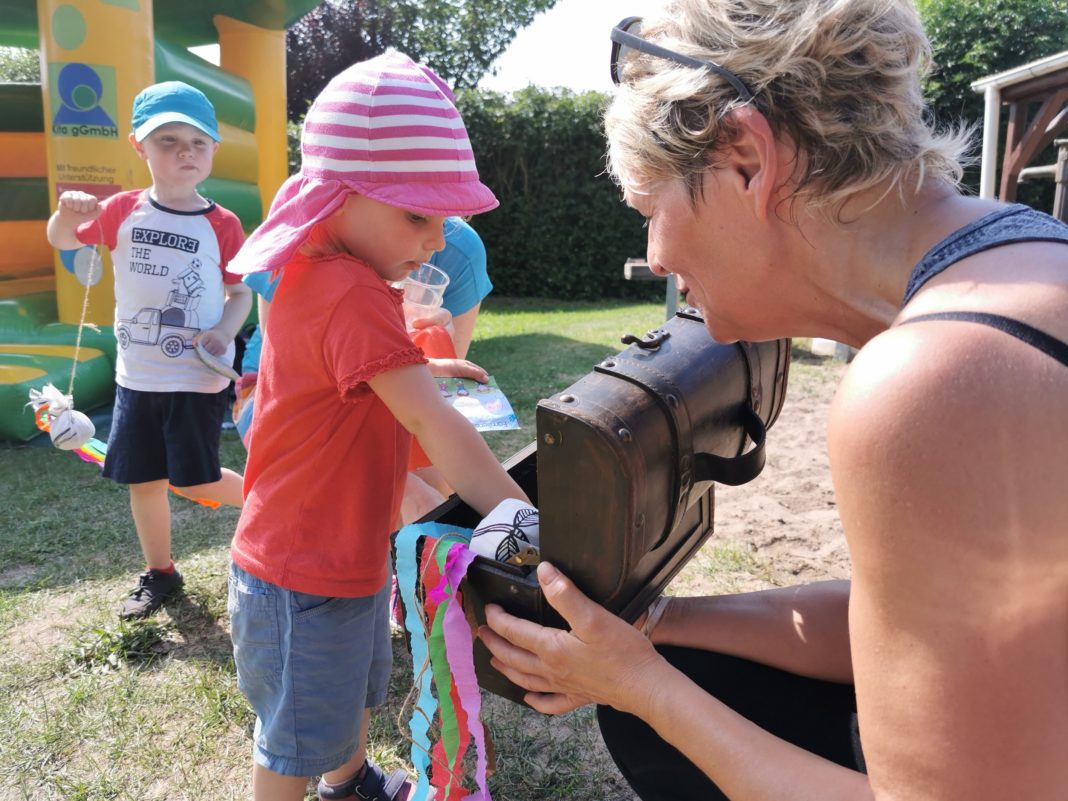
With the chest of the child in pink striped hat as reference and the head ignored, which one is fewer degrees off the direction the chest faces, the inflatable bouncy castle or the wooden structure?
the wooden structure

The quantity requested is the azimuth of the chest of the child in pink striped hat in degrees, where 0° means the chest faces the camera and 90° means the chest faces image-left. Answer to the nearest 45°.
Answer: approximately 270°

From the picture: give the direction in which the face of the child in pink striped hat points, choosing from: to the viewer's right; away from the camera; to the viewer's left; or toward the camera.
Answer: to the viewer's right

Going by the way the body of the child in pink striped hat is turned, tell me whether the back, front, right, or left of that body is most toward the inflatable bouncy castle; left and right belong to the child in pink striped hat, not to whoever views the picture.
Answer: left

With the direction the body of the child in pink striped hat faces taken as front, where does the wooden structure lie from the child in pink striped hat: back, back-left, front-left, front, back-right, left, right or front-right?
front-left

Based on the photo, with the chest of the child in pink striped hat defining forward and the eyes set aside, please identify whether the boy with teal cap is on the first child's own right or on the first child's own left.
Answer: on the first child's own left

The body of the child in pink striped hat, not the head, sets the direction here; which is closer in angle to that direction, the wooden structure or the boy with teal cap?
the wooden structure
